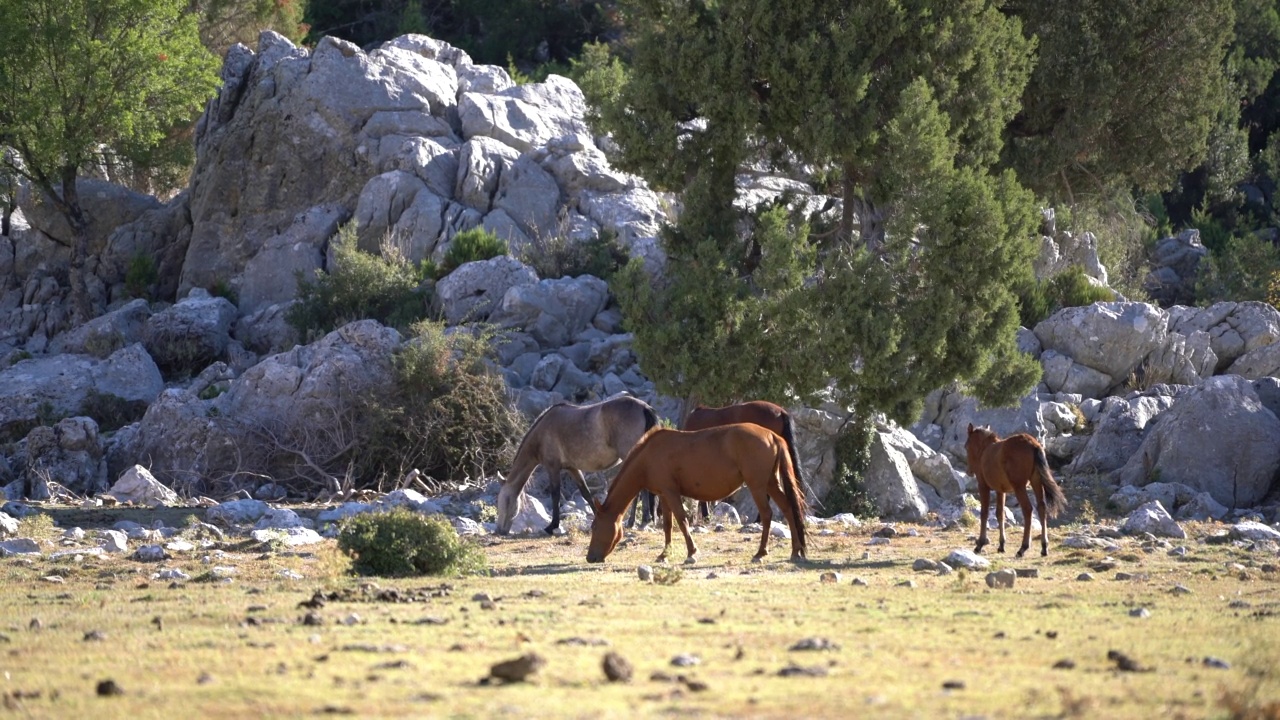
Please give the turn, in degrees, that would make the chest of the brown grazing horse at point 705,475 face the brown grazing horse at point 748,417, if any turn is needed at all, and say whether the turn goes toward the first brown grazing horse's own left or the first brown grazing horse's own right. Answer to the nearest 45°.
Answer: approximately 90° to the first brown grazing horse's own right

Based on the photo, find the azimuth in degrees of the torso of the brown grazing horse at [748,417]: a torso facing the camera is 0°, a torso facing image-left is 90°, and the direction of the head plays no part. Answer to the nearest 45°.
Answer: approximately 90°

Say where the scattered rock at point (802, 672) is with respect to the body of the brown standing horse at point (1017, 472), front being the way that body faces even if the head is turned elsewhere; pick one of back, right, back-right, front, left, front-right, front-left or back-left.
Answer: back-left

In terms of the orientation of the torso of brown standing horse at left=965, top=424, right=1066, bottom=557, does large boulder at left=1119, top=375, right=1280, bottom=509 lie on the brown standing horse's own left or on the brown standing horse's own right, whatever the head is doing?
on the brown standing horse's own right

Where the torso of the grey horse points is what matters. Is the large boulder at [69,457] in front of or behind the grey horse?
in front

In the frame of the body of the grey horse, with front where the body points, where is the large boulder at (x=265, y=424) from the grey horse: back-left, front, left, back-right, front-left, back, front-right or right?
front-right

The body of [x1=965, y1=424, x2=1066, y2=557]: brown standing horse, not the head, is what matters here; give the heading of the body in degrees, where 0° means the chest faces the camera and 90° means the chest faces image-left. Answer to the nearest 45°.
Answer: approximately 135°

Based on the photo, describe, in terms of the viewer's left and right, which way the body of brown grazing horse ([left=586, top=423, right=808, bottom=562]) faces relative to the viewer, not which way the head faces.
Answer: facing to the left of the viewer

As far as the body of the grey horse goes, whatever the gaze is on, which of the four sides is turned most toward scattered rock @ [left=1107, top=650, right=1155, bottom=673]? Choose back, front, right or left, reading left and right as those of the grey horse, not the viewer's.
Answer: left

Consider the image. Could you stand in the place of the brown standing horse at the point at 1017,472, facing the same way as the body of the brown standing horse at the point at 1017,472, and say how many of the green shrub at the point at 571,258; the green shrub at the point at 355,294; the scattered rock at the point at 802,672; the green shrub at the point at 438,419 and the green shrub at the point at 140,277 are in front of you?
4

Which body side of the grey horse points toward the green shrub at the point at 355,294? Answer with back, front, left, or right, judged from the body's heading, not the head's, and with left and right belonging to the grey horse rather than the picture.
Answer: right

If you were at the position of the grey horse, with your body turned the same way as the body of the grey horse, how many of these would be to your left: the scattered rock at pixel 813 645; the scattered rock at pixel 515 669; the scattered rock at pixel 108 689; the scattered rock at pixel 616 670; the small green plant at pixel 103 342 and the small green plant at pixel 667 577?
5

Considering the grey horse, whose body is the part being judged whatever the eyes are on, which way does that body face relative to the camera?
to the viewer's left
